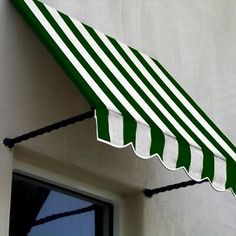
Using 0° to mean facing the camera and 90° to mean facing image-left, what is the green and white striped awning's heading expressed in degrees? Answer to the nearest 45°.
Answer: approximately 315°
